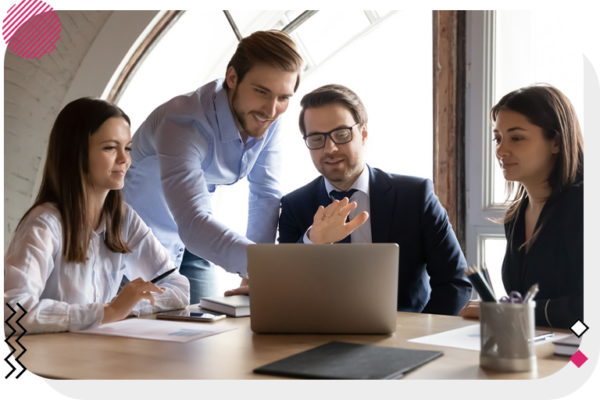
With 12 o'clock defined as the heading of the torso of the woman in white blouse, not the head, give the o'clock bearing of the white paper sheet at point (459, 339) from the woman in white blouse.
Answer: The white paper sheet is roughly at 12 o'clock from the woman in white blouse.

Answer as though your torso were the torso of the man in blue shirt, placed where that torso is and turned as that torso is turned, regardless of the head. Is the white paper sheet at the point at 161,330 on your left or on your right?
on your right

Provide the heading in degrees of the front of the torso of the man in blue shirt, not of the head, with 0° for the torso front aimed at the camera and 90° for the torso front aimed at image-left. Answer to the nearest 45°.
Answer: approximately 315°

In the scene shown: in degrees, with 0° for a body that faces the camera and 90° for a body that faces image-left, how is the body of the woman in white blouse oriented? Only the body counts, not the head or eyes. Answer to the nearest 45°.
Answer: approximately 315°

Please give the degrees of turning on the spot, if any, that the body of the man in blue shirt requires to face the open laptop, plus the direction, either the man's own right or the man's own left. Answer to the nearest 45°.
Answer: approximately 45° to the man's own right

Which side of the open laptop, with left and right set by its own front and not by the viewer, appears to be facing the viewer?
back

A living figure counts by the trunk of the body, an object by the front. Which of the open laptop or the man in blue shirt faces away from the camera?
the open laptop

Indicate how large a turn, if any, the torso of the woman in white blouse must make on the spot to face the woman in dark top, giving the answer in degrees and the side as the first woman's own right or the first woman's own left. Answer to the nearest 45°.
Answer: approximately 45° to the first woman's own left
